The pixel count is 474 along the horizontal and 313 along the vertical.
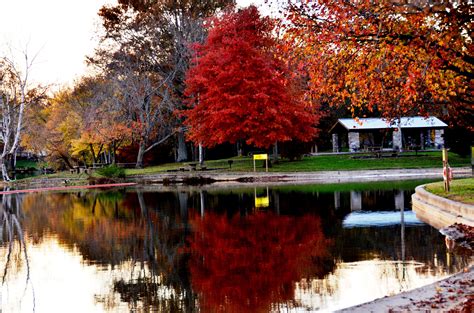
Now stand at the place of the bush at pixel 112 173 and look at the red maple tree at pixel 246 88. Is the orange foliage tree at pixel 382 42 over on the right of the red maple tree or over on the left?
right

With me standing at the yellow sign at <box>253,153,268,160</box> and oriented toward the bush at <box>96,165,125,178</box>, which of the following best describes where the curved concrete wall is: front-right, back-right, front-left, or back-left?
back-left

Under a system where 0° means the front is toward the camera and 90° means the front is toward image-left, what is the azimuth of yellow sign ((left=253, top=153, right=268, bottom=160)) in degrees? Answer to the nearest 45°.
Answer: approximately 0°

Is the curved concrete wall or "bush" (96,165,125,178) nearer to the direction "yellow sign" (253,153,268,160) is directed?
the curved concrete wall

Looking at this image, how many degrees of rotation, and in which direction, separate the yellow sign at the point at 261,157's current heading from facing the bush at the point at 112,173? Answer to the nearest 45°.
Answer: approximately 90° to its right
